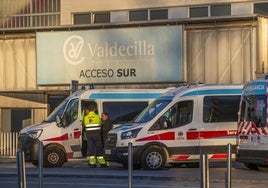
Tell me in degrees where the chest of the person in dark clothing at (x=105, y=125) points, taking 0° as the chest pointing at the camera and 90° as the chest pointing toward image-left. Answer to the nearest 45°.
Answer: approximately 45°

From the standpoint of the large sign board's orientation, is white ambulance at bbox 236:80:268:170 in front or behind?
in front

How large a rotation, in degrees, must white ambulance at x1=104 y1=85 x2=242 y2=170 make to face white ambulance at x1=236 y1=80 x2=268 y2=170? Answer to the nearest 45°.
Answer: approximately 180°

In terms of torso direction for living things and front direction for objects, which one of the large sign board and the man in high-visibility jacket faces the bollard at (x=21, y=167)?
the large sign board

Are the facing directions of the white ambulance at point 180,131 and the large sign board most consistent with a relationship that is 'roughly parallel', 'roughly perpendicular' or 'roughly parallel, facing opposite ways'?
roughly perpendicular

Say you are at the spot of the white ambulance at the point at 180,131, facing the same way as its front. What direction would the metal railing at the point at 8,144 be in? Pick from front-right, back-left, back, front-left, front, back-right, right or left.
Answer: front-right

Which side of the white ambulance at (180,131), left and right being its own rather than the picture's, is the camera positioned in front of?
left

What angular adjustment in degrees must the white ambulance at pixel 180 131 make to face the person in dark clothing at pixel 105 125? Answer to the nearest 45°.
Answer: approximately 45° to its right
